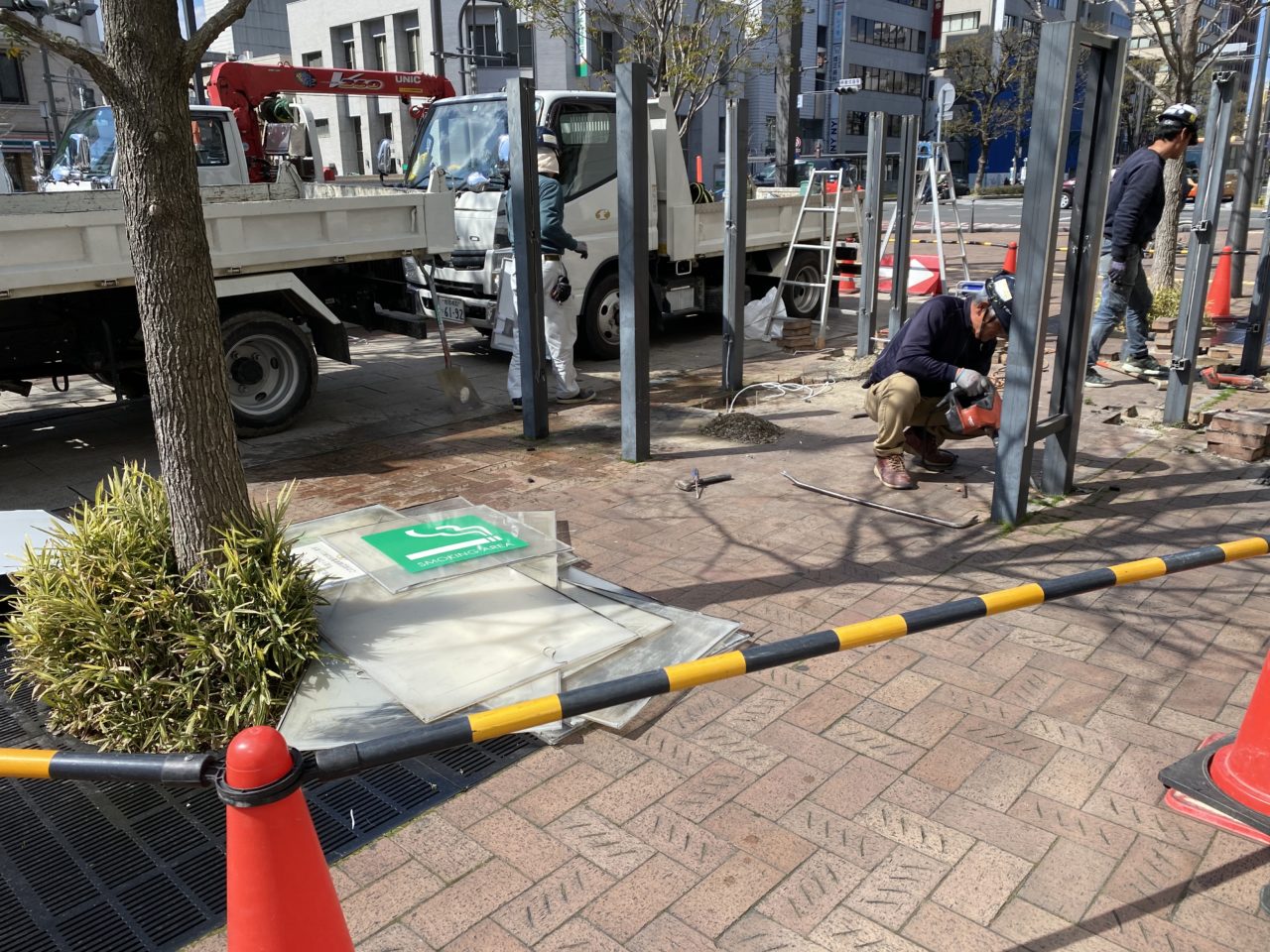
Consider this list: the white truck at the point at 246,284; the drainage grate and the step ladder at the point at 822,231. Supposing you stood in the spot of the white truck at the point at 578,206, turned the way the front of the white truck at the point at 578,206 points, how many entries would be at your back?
1

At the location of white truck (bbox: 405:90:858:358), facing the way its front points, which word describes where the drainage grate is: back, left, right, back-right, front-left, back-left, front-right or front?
front-left

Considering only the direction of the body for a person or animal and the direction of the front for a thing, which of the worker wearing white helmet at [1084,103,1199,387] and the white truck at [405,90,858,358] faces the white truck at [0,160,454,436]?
the white truck at [405,90,858,358]

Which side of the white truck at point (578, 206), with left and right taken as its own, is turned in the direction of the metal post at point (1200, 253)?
left

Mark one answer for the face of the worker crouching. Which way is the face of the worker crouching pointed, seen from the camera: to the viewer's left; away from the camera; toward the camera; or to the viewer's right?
to the viewer's right

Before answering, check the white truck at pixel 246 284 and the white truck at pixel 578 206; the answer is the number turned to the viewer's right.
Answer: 0

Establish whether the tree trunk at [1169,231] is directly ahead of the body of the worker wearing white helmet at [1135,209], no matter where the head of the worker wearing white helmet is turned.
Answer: no

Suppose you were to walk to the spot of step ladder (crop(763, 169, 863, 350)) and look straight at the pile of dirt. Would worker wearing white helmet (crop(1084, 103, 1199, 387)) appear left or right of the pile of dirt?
left

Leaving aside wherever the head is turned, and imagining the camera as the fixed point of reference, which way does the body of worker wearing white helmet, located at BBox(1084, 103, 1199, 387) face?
to the viewer's right

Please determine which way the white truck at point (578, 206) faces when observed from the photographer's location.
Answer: facing the viewer and to the left of the viewer

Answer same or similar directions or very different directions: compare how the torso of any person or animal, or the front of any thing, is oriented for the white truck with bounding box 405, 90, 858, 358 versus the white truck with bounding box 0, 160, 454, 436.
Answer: same or similar directions

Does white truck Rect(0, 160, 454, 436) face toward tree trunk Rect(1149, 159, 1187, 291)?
no

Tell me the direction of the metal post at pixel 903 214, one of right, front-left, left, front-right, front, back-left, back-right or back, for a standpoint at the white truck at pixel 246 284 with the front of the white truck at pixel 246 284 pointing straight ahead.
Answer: back-left

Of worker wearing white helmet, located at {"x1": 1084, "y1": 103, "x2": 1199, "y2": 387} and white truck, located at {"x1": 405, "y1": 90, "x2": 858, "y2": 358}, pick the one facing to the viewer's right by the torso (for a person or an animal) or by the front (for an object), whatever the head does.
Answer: the worker wearing white helmet

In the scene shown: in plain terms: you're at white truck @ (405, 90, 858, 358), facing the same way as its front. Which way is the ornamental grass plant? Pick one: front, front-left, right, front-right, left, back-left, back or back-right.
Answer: front-left
